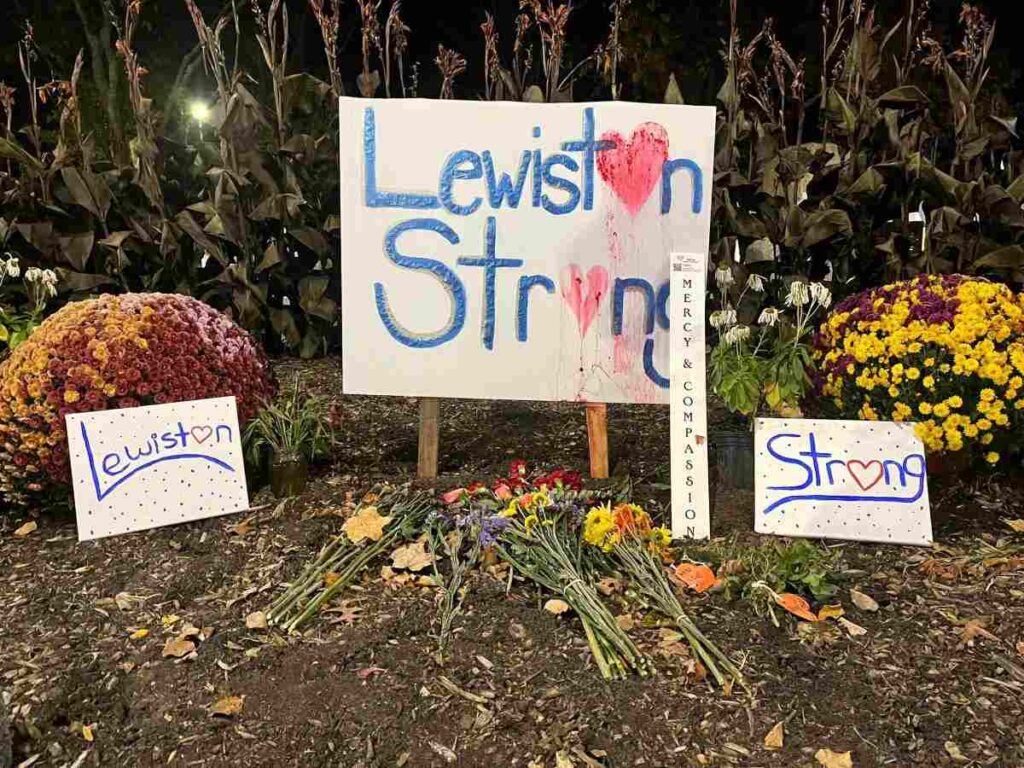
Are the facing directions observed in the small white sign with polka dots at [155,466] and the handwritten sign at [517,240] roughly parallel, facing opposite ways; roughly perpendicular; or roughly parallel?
roughly parallel

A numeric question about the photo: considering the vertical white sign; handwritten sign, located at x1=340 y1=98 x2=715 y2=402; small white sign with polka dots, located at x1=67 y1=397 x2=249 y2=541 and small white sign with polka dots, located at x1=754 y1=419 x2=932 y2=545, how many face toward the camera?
4

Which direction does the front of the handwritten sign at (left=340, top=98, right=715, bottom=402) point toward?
toward the camera

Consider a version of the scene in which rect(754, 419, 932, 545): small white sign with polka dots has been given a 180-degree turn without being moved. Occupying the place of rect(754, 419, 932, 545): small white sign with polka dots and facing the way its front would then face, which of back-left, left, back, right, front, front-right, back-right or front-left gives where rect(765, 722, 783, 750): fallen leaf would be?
back

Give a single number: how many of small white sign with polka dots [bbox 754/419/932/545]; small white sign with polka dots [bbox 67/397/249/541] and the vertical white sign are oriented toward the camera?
3

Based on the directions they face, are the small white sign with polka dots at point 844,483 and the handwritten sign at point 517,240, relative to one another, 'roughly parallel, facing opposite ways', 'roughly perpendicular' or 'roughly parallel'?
roughly parallel

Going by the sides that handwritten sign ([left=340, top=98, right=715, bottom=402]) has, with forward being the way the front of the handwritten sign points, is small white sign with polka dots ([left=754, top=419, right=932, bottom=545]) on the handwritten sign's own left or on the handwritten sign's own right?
on the handwritten sign's own left

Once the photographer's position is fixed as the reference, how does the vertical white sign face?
facing the viewer

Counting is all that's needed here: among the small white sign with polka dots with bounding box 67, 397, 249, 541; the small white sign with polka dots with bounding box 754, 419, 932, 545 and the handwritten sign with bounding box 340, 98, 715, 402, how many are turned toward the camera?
3

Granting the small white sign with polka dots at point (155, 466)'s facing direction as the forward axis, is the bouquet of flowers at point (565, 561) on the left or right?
on its left

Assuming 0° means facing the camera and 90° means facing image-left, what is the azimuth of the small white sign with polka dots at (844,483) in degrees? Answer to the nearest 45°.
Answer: approximately 0°

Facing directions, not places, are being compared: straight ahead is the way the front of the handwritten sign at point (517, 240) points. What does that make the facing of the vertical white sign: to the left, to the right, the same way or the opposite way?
the same way

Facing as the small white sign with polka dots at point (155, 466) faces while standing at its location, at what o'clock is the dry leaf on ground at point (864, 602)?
The dry leaf on ground is roughly at 10 o'clock from the small white sign with polka dots.

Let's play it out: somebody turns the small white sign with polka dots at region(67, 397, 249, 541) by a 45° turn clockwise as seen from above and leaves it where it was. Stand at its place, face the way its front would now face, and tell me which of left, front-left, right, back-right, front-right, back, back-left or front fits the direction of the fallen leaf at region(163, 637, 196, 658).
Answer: front-left

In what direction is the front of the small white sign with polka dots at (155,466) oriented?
toward the camera

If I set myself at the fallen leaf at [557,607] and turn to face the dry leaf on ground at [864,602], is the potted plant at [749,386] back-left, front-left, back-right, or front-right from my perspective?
front-left

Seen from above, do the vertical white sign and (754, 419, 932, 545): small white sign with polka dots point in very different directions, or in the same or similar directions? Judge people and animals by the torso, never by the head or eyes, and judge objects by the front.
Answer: same or similar directions

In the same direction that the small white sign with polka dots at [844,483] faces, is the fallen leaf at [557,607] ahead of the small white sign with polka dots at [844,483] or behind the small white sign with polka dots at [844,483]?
ahead
